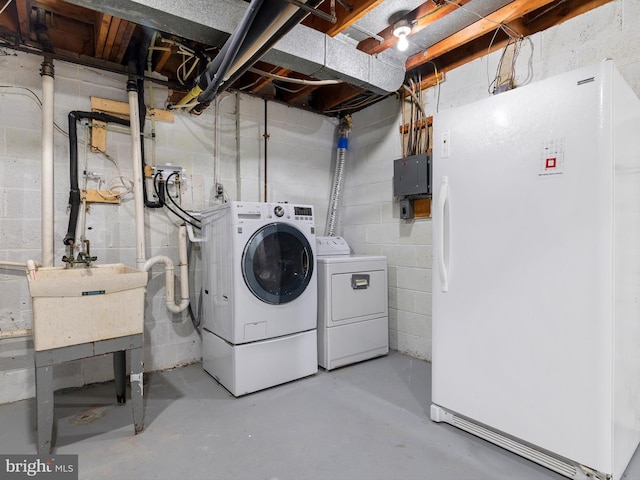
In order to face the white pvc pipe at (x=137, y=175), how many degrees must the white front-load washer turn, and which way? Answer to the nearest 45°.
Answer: approximately 135° to its right

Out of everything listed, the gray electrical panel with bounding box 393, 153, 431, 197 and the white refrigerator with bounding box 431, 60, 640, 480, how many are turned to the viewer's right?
0

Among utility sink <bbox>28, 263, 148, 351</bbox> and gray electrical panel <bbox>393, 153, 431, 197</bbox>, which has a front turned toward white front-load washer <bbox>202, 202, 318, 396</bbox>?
the gray electrical panel

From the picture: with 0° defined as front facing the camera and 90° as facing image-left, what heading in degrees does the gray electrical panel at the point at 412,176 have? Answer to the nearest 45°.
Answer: approximately 45°

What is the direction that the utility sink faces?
toward the camera

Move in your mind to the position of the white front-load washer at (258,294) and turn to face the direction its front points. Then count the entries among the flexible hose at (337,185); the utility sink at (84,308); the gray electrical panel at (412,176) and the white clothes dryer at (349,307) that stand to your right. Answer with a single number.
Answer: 1

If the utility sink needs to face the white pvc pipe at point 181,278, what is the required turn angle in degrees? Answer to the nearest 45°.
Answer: approximately 135° to its left

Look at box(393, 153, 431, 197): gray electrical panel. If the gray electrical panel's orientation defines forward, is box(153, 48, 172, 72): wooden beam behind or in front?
in front

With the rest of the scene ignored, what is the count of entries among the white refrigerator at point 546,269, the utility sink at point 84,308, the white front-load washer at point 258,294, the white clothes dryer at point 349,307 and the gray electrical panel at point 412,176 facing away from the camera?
0

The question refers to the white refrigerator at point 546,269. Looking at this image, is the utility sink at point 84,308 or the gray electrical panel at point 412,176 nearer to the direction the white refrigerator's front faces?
the utility sink

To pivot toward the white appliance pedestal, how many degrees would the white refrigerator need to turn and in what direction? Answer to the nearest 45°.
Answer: approximately 45° to its right
